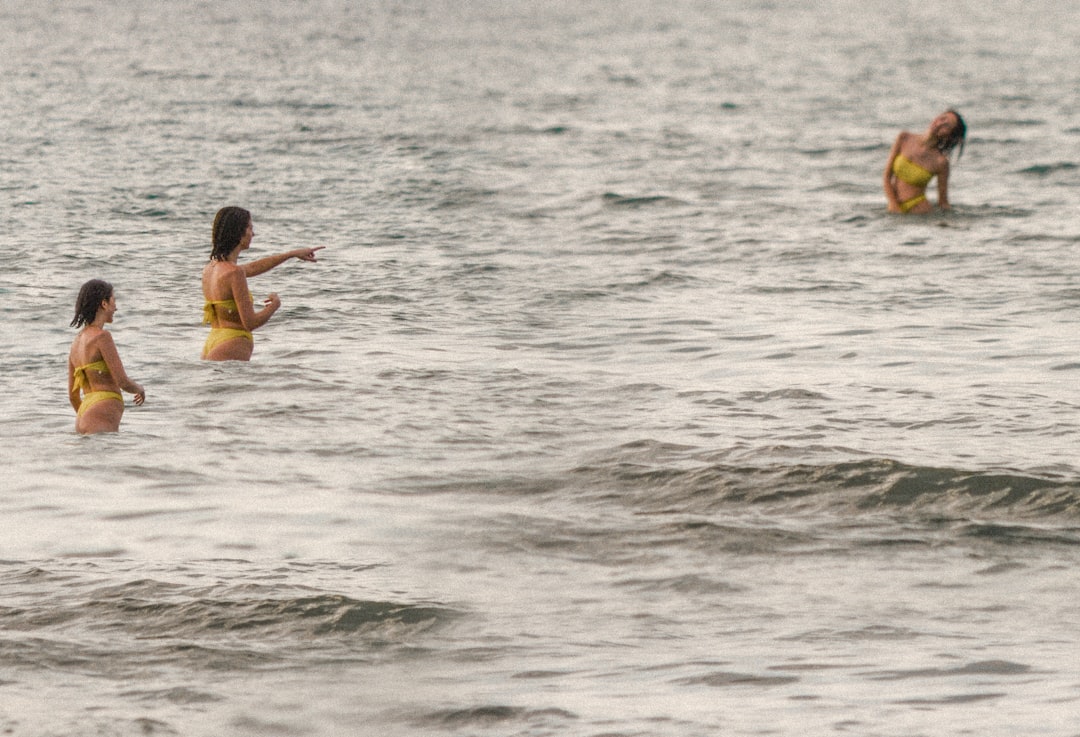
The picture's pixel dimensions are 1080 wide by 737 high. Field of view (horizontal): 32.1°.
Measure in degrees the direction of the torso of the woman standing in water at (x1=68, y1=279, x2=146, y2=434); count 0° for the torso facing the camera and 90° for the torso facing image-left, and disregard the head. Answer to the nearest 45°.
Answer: approximately 225°

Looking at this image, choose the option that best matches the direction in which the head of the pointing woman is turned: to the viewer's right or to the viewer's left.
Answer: to the viewer's right

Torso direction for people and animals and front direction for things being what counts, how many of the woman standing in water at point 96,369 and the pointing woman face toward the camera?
0

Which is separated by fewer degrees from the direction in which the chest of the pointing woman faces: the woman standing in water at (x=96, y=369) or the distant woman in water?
the distant woman in water

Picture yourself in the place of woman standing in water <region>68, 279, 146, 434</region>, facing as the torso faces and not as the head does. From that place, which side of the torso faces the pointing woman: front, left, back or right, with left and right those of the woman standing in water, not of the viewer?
front

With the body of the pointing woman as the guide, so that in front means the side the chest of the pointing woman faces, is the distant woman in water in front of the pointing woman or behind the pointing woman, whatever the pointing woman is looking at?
in front

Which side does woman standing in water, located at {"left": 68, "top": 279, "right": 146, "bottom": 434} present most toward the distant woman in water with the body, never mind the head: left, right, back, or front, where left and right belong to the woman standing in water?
front

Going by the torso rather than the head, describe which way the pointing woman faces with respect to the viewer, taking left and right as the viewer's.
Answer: facing away from the viewer and to the right of the viewer
